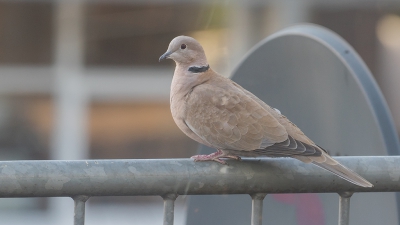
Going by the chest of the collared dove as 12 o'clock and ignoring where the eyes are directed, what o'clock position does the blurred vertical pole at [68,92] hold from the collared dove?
The blurred vertical pole is roughly at 2 o'clock from the collared dove.

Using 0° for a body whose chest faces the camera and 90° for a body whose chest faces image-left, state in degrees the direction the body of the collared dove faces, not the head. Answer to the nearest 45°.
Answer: approximately 90°
